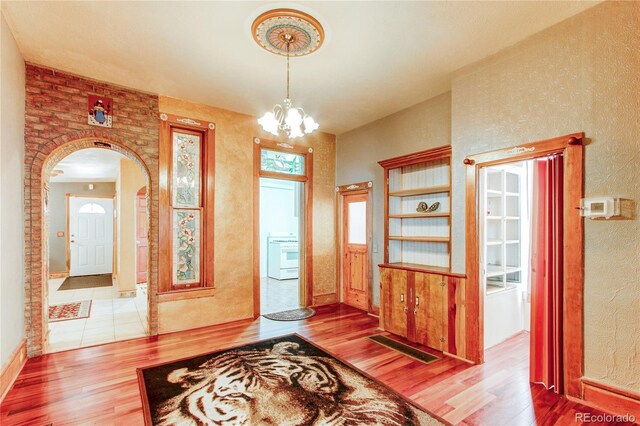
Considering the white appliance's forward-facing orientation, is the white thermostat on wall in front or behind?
in front

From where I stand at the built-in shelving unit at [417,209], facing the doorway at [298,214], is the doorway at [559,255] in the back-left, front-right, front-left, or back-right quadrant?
back-left

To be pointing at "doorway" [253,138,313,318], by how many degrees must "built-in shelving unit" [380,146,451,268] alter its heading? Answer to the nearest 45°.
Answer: approximately 45° to its right

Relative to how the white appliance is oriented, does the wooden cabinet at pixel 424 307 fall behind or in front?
in front

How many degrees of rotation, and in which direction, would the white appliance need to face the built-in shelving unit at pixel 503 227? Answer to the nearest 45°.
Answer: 0° — it already faces it

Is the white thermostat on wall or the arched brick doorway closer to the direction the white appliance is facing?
the white thermostat on wall

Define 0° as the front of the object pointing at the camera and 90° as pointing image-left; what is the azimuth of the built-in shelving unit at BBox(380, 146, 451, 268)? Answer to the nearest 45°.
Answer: approximately 45°

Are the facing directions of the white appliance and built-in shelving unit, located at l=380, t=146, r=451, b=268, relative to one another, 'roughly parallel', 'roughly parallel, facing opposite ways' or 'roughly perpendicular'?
roughly perpendicular

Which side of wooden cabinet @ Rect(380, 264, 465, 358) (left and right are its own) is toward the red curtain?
left

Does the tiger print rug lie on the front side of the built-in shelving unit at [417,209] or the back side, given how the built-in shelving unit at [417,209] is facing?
on the front side

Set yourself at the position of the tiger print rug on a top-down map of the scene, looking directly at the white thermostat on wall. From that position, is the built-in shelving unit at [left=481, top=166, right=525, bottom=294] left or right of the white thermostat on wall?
left

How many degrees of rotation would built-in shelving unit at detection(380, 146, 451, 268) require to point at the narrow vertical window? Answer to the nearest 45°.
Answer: approximately 45° to its right

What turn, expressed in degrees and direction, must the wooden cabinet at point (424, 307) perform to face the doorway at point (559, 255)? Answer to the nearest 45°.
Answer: approximately 90° to its left
